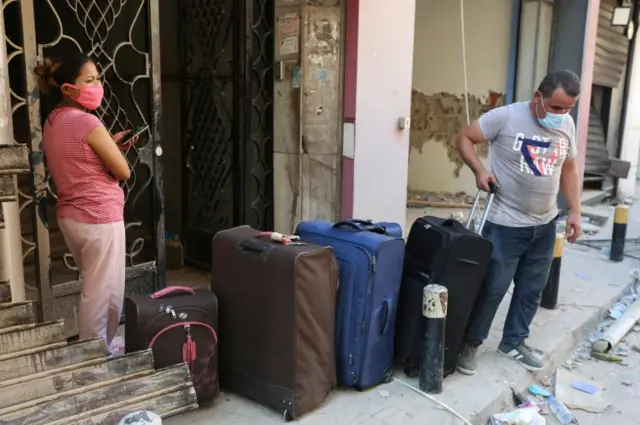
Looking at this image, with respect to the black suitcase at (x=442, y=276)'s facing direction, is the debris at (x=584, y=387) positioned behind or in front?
behind

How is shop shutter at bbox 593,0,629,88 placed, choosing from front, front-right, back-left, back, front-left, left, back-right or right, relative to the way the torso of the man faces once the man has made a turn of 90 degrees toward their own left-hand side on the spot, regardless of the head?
front-left

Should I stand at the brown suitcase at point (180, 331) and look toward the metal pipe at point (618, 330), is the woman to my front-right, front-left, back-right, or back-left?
back-left

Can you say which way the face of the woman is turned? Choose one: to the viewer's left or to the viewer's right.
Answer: to the viewer's right
